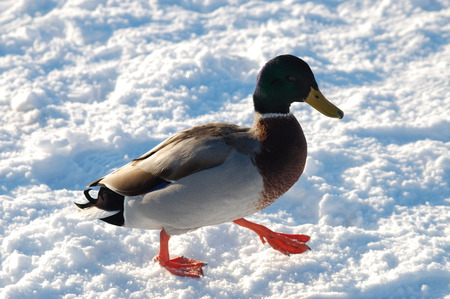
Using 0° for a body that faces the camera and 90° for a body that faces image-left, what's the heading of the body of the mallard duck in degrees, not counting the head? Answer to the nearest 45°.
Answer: approximately 270°
